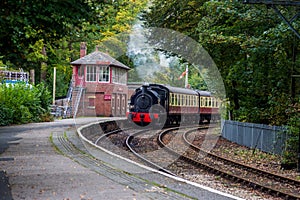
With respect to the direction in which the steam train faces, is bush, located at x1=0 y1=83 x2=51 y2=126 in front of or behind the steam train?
in front

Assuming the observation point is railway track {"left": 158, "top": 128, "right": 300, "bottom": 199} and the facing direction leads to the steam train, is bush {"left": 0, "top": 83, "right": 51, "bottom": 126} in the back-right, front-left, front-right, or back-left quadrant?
front-left

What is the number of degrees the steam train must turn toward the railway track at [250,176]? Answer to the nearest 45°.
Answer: approximately 45° to its left

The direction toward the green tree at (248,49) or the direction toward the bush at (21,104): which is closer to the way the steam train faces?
the bush

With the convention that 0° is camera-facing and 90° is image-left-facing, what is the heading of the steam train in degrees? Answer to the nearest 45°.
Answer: approximately 45°
